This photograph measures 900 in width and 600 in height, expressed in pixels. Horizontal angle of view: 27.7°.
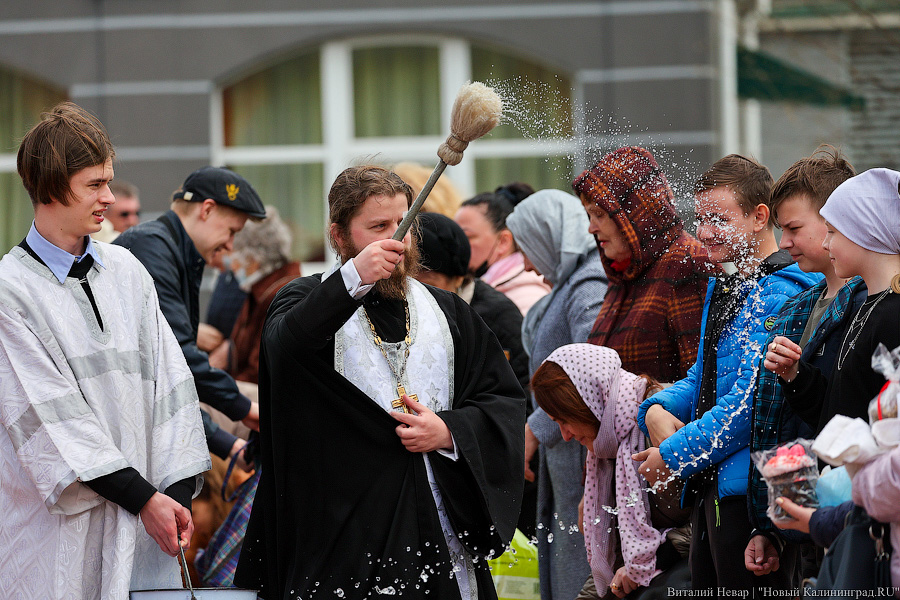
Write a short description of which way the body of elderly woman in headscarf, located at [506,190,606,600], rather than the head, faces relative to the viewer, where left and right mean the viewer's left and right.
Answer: facing to the left of the viewer

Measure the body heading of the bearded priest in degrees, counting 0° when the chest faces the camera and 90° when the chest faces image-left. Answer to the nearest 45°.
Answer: approximately 315°

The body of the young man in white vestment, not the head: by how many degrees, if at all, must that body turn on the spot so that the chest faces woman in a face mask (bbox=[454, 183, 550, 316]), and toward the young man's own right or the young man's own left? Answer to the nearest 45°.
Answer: approximately 90° to the young man's own left

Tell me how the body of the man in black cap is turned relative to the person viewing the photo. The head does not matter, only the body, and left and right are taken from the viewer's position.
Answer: facing to the right of the viewer

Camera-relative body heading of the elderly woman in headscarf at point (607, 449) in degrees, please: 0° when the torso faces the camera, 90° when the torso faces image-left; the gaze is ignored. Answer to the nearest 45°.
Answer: approximately 90°

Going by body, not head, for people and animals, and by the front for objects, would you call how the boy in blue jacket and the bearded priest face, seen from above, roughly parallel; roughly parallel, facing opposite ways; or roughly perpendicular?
roughly perpendicular

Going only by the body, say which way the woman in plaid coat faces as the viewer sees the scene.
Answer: to the viewer's left
